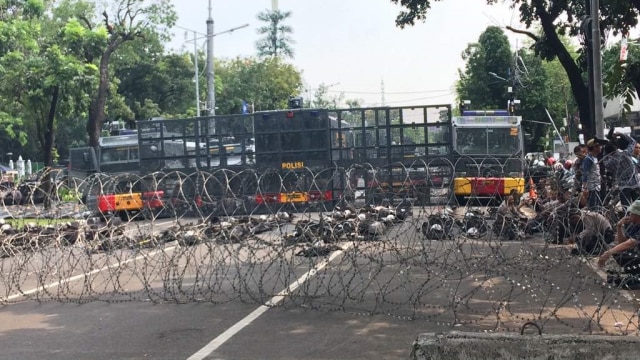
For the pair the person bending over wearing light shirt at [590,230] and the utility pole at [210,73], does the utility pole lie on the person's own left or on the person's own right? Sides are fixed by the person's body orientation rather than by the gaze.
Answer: on the person's own right

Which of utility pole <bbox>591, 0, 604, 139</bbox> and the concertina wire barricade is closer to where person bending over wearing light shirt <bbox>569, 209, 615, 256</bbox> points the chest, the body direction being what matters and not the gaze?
the concertina wire barricade

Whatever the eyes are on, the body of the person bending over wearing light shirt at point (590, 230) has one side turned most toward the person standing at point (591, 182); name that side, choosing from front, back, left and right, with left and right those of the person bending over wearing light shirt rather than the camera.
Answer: right

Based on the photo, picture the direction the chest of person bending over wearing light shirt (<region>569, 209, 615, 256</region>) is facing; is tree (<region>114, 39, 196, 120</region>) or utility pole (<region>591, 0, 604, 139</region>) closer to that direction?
the tree

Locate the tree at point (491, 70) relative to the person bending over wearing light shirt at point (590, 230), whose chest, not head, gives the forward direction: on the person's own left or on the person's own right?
on the person's own right

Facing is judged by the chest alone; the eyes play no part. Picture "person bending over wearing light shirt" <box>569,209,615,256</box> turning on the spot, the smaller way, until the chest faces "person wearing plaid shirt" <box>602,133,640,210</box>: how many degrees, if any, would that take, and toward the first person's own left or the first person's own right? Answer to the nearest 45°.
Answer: approximately 90° to the first person's own right

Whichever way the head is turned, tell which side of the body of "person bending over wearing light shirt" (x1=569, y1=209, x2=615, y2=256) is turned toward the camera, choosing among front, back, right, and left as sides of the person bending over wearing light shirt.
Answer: left

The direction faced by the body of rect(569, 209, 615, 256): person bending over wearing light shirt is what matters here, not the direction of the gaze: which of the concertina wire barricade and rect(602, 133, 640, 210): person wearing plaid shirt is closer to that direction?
the concertina wire barricade

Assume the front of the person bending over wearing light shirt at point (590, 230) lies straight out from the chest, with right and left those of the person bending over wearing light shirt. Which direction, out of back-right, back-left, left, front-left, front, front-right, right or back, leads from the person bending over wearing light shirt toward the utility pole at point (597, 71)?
right
